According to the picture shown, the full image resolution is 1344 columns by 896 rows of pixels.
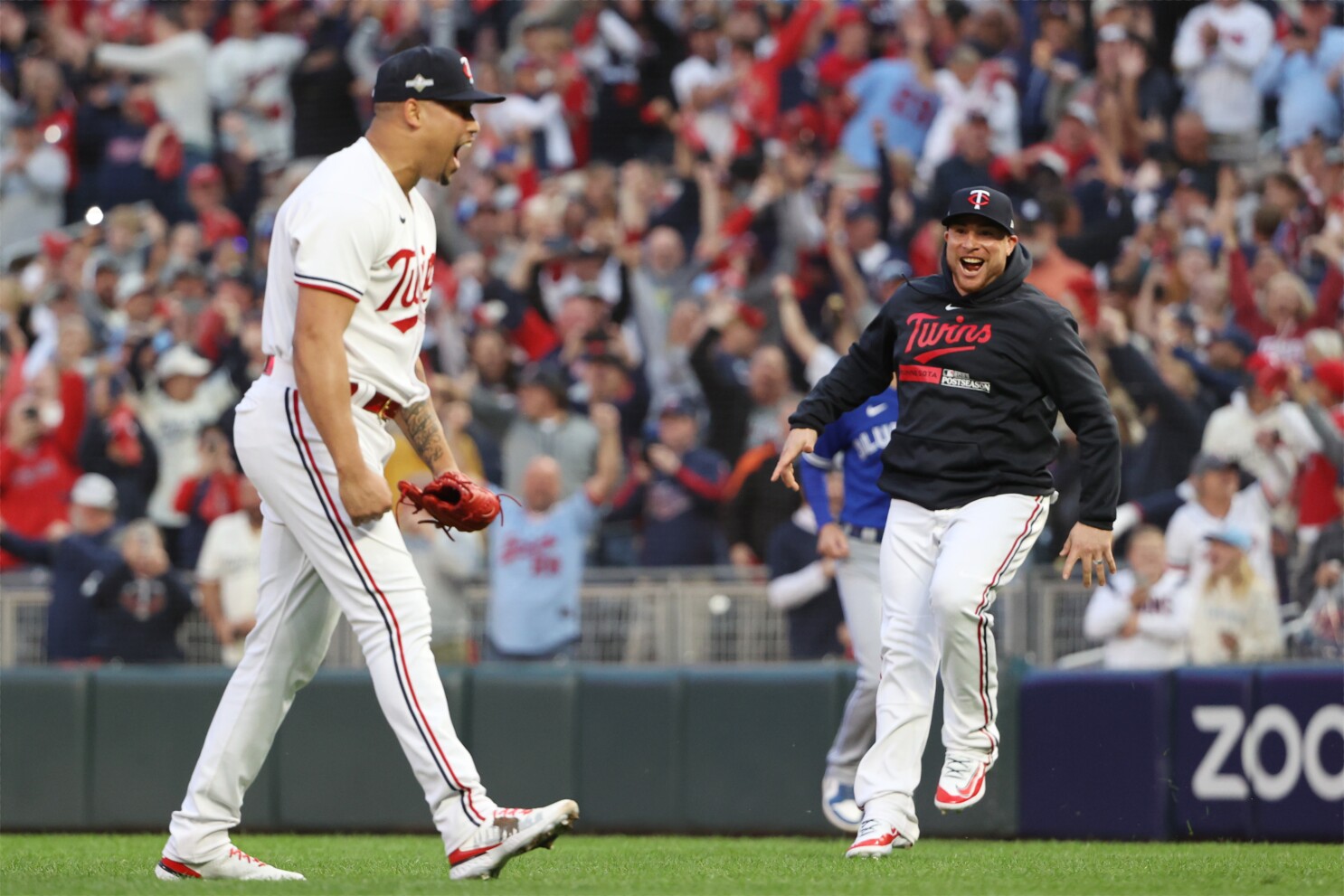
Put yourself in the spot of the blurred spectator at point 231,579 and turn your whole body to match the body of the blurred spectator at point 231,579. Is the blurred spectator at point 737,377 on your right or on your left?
on your left

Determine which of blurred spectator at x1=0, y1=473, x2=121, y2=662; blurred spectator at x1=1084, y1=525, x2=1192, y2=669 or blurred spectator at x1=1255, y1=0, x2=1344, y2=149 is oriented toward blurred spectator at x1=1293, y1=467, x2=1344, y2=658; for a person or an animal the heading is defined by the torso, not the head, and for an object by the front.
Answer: blurred spectator at x1=1255, y1=0, x2=1344, y2=149

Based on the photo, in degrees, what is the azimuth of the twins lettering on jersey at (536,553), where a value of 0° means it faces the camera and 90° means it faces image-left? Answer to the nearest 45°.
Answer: approximately 0°

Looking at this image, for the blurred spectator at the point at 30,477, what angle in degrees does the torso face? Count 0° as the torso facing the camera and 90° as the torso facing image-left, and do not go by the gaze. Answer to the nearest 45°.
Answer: approximately 0°

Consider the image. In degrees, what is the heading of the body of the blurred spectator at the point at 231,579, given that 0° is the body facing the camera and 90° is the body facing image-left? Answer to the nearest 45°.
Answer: approximately 315°

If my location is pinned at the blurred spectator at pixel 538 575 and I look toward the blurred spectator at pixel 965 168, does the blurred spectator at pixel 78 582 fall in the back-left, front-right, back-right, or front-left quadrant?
back-left

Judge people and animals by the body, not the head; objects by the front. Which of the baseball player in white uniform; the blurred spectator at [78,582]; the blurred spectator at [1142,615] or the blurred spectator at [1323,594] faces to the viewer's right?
the baseball player in white uniform

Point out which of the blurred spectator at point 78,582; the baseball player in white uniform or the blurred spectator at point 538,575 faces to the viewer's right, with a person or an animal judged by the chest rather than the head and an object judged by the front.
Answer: the baseball player in white uniform

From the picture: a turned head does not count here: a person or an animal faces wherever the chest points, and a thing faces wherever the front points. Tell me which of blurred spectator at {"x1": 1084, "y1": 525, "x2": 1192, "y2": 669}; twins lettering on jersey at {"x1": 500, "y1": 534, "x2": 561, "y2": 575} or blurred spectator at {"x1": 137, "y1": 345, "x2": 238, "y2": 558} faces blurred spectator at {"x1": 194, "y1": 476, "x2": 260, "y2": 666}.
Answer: blurred spectator at {"x1": 137, "y1": 345, "x2": 238, "y2": 558}
